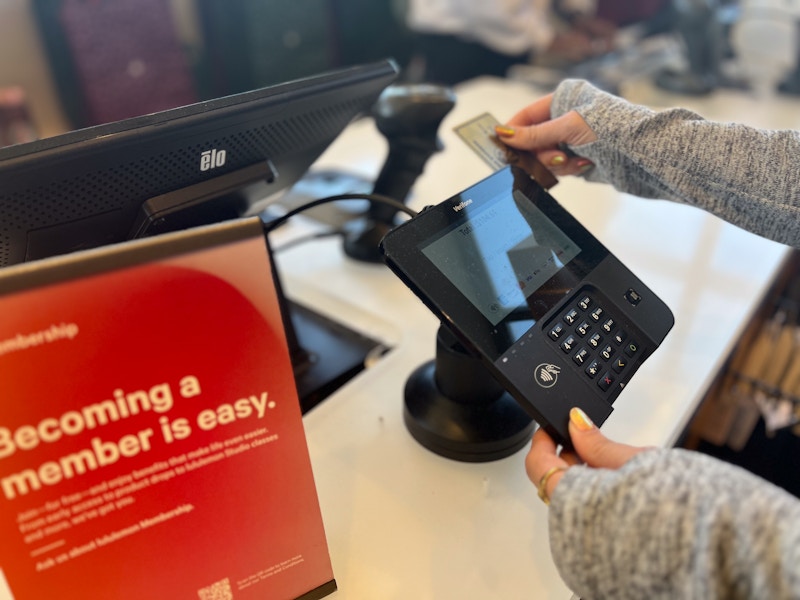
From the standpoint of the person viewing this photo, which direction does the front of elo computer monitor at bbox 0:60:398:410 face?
facing away from the viewer and to the left of the viewer
